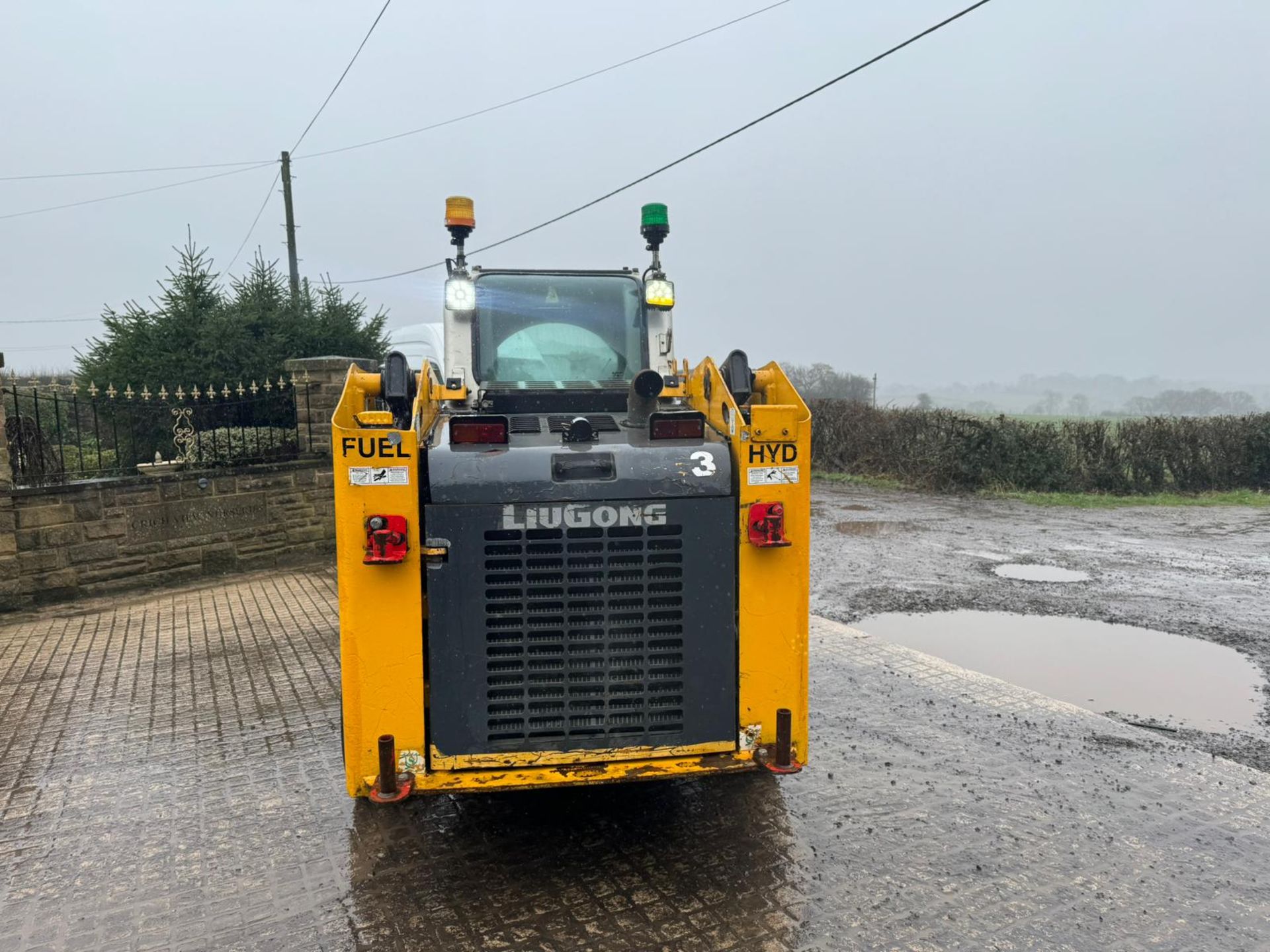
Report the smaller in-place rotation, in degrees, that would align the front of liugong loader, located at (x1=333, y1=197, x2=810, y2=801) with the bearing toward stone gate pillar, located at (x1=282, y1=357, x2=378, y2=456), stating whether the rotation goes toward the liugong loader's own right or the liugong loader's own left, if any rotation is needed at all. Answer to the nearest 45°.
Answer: approximately 45° to the liugong loader's own left

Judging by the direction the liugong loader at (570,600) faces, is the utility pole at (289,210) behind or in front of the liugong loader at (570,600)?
in front

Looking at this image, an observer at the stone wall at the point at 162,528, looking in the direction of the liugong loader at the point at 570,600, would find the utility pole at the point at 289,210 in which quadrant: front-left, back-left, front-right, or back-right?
back-left

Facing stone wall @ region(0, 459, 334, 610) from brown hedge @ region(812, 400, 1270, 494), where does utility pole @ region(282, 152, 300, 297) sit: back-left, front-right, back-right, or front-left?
front-right

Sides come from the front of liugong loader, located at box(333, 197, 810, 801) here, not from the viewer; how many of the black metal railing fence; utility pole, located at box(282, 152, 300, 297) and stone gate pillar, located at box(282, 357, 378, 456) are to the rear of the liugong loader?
0

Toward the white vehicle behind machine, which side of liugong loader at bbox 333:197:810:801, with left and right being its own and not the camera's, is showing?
front

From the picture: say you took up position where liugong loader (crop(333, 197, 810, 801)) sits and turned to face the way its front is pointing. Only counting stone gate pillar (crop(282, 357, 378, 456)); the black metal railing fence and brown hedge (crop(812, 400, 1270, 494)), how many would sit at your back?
0

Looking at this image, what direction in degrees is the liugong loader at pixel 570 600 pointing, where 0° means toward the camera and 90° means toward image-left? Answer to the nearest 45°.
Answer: approximately 180°

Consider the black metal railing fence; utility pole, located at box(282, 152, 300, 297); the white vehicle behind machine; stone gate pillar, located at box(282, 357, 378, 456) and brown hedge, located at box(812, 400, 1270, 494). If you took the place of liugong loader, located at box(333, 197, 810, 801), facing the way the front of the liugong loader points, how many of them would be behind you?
0

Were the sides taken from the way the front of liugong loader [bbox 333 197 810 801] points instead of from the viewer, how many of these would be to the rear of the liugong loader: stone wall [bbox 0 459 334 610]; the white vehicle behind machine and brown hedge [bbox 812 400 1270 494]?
0

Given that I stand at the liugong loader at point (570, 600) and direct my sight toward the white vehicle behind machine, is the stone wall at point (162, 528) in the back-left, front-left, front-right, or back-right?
front-left

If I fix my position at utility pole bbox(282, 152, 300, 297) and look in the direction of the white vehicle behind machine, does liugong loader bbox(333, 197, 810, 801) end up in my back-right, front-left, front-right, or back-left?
front-right

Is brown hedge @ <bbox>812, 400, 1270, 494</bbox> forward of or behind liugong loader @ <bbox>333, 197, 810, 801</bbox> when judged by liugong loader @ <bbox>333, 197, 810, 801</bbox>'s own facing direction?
forward

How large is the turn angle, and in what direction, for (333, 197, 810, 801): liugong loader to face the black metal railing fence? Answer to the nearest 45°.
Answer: approximately 45° to its left

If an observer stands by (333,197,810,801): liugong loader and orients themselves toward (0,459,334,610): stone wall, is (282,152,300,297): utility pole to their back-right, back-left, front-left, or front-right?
front-right
